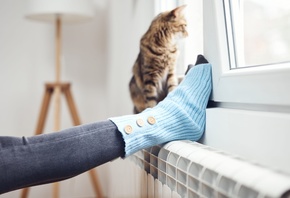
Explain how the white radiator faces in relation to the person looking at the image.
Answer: facing the viewer and to the left of the viewer

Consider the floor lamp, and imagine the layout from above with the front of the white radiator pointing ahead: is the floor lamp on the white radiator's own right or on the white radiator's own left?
on the white radiator's own right
